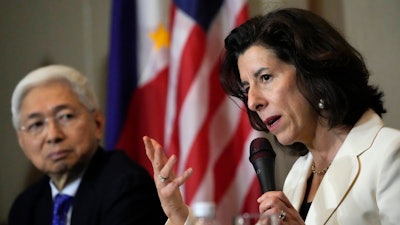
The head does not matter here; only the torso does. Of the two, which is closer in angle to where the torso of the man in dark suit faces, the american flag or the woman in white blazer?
the woman in white blazer

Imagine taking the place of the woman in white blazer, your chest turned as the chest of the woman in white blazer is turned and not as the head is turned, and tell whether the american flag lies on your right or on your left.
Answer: on your right

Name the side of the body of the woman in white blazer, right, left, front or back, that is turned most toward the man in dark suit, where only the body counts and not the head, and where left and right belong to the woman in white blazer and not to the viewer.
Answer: right

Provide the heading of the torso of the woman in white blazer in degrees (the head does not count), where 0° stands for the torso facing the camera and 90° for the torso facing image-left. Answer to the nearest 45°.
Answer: approximately 45°

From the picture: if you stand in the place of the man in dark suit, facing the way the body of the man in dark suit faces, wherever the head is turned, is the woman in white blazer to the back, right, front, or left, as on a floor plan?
left
